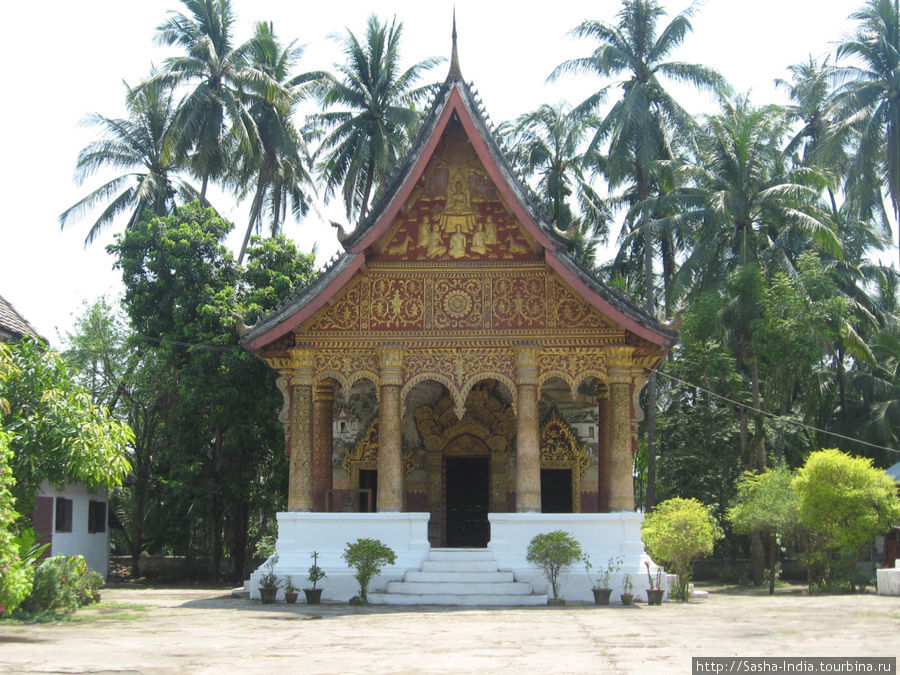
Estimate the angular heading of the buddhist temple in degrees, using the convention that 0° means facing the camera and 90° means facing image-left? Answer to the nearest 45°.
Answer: approximately 0°

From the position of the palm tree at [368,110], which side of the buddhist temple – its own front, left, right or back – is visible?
back

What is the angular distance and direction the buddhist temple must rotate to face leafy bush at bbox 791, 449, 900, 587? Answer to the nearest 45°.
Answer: approximately 90° to its left

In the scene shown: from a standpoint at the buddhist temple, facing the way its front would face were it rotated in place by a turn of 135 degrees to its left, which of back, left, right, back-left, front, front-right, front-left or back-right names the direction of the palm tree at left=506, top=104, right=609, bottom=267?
front-left
